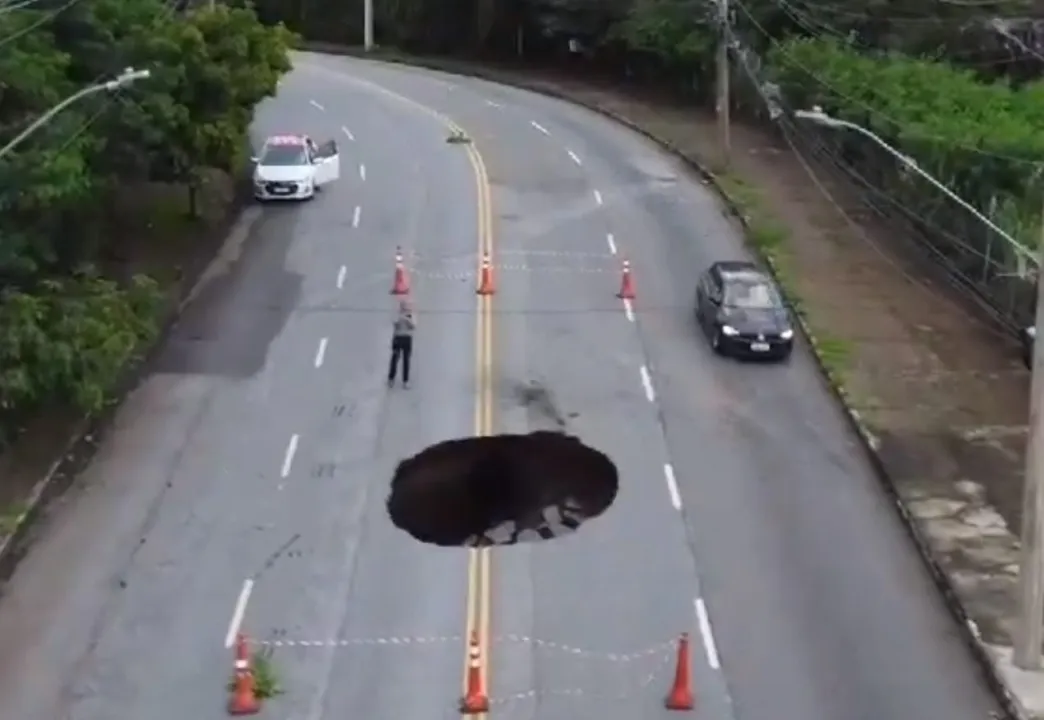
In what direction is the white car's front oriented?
toward the camera

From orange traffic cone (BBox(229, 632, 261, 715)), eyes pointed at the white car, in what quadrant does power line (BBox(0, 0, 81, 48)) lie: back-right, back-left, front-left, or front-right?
front-left

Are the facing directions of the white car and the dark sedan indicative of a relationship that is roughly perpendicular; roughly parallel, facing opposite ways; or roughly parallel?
roughly parallel

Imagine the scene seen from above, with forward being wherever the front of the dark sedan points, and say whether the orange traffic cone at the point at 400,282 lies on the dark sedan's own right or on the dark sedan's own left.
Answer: on the dark sedan's own right

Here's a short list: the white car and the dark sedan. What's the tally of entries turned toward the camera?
2

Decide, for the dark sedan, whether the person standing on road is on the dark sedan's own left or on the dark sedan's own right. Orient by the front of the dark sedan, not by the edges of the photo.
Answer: on the dark sedan's own right

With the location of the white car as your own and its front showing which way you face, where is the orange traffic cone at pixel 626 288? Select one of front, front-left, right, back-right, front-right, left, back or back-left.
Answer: front-left

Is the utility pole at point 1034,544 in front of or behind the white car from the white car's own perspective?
in front

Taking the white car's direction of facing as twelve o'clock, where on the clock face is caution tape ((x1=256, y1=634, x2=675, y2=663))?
The caution tape is roughly at 12 o'clock from the white car.

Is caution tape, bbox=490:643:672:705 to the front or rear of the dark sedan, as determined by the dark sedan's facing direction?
to the front

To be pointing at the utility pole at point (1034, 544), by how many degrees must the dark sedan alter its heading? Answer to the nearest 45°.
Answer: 0° — it already faces it

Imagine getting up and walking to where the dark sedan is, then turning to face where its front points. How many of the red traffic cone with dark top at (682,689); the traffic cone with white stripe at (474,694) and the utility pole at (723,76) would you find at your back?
1

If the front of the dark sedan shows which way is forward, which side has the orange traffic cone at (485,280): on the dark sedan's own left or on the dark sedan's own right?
on the dark sedan's own right

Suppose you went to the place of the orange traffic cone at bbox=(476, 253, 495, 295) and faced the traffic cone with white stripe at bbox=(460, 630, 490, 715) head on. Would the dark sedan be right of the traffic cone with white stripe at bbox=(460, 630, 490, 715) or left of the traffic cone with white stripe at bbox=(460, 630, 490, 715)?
left

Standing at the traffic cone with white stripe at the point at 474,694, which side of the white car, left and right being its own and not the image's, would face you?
front

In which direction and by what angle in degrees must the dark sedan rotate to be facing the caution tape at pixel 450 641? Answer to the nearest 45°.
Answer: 0° — it already faces it

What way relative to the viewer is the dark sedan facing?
toward the camera
